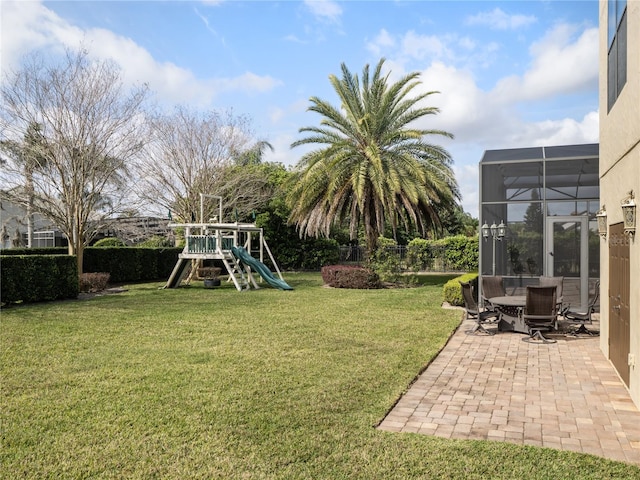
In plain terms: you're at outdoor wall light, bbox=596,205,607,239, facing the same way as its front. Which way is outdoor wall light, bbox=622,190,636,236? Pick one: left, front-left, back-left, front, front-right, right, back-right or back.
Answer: left

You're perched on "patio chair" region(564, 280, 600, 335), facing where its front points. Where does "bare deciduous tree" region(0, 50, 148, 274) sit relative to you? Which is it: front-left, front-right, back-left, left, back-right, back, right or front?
front

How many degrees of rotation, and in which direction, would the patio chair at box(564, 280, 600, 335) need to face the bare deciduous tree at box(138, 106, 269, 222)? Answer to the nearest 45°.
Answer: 0° — it already faces it

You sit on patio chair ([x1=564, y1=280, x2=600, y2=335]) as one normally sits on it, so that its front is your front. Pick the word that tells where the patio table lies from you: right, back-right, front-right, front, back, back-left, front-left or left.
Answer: front-left

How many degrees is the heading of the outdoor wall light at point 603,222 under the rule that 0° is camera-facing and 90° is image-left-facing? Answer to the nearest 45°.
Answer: approximately 90°

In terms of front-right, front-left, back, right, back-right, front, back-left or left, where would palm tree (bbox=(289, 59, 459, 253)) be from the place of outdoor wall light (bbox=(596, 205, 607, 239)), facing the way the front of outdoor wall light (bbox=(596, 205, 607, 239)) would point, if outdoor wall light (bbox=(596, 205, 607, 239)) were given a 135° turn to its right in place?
left

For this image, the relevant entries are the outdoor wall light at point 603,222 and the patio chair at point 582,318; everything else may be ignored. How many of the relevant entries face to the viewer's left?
2

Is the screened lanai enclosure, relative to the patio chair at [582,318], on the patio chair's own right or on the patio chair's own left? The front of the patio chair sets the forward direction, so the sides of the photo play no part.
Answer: on the patio chair's own right

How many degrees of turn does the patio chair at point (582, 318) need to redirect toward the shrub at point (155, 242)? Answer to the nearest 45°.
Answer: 0° — it already faces it

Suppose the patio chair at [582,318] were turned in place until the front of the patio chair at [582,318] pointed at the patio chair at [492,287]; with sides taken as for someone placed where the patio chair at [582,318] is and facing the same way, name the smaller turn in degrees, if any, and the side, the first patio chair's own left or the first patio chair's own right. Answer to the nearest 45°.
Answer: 0° — it already faces it

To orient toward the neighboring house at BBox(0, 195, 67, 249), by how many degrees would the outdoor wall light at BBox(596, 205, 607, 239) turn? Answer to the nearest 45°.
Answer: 0° — it already faces it

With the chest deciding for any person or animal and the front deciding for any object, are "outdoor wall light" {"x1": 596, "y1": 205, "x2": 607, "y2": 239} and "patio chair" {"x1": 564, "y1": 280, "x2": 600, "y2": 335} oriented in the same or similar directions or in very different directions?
same or similar directions

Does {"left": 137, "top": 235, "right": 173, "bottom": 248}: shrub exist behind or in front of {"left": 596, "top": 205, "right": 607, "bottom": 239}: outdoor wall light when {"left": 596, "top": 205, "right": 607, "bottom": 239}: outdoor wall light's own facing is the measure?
in front

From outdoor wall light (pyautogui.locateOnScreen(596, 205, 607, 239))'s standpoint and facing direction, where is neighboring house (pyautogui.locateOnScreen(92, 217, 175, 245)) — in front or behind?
in front

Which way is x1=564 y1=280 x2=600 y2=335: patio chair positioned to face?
to the viewer's left
